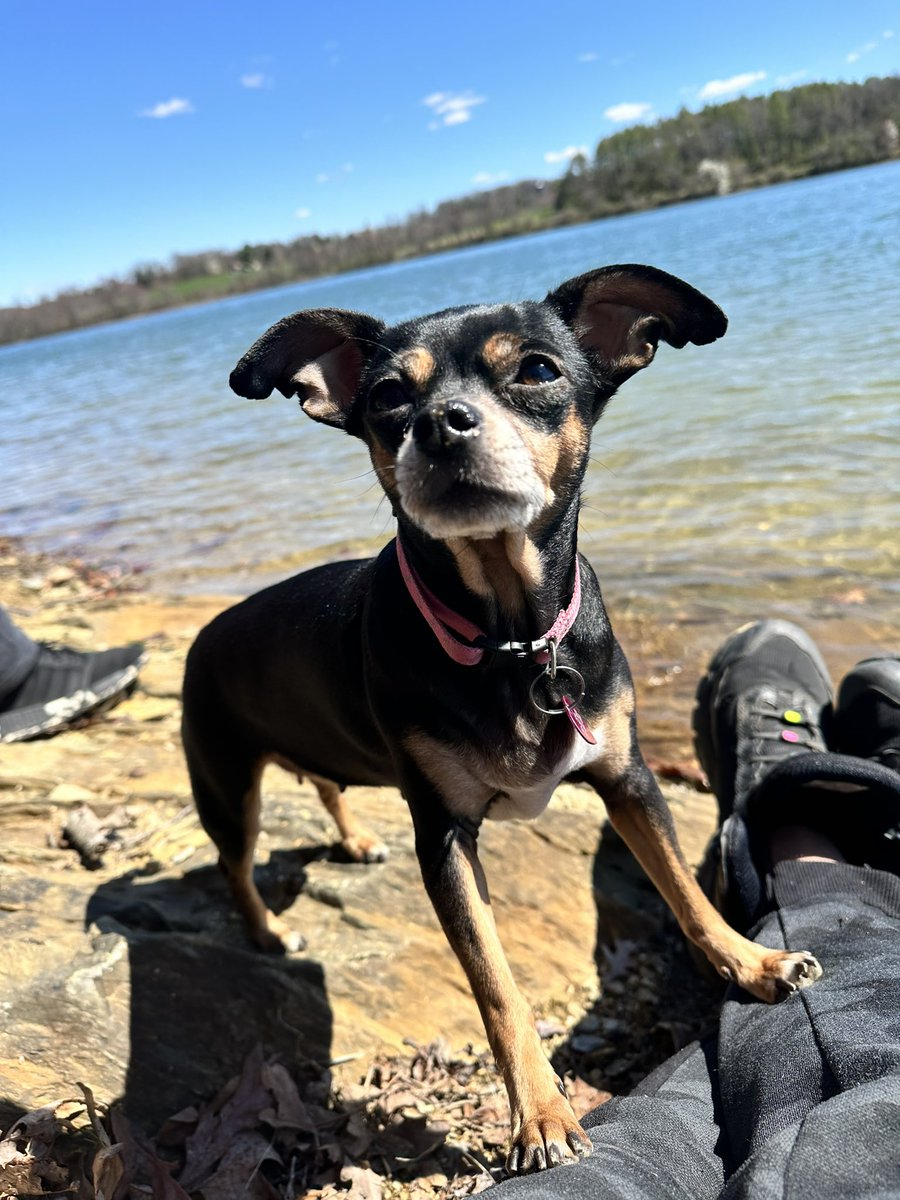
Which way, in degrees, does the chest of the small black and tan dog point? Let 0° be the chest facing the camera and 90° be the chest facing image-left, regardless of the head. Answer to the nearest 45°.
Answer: approximately 315°
